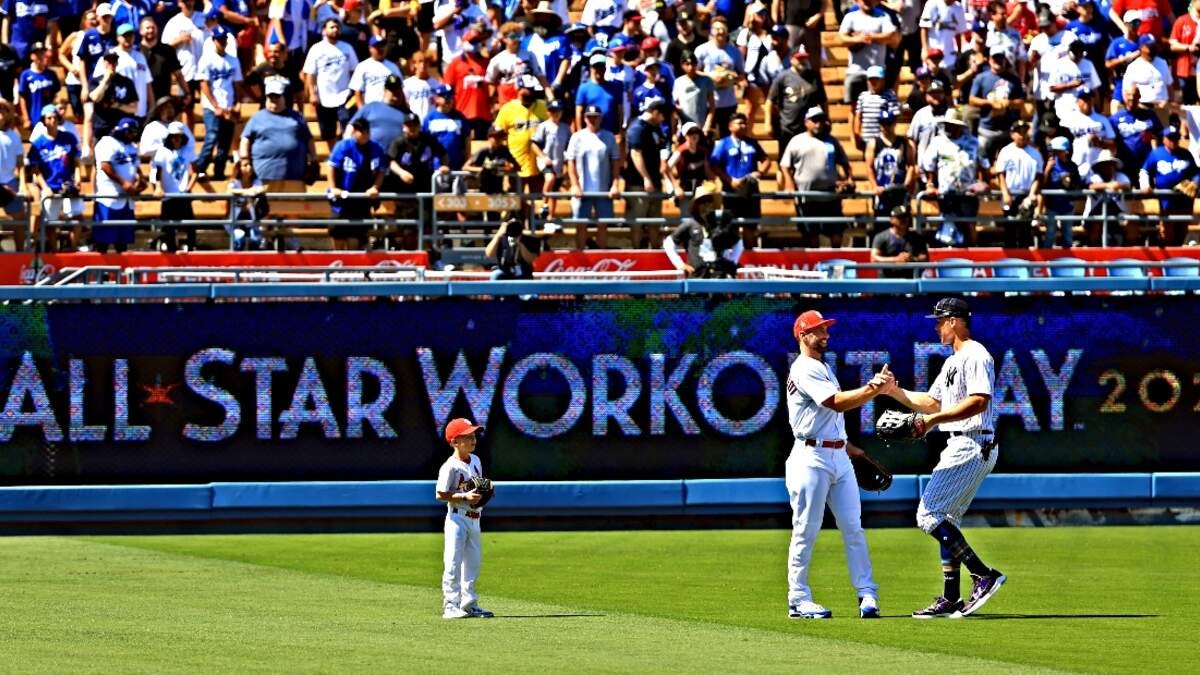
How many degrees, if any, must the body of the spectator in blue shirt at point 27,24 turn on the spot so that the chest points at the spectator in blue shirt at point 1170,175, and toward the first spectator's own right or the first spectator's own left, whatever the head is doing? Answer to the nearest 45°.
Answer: approximately 45° to the first spectator's own left

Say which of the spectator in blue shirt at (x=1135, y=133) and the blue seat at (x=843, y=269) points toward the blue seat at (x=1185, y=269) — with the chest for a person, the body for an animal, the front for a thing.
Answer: the spectator in blue shirt

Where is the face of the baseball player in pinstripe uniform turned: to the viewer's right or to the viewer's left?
to the viewer's left

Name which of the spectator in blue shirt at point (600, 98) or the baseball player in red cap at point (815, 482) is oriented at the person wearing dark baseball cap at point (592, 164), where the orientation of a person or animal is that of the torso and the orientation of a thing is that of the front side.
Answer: the spectator in blue shirt

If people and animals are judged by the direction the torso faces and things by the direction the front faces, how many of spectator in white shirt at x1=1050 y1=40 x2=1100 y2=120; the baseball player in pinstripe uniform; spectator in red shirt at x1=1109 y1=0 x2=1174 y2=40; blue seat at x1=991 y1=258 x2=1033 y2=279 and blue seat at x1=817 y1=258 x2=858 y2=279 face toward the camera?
4

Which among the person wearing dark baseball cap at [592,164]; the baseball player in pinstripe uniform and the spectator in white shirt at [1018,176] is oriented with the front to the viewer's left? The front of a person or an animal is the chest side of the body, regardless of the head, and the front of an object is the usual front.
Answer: the baseball player in pinstripe uniform

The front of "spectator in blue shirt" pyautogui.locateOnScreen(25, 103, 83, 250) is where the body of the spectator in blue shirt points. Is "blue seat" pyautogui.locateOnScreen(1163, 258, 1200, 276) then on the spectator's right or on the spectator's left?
on the spectator's left

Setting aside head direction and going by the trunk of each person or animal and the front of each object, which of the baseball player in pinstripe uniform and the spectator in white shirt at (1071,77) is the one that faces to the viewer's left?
the baseball player in pinstripe uniform

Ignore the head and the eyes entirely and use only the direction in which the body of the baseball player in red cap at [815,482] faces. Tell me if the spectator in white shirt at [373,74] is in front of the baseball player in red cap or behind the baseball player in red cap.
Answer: behind
